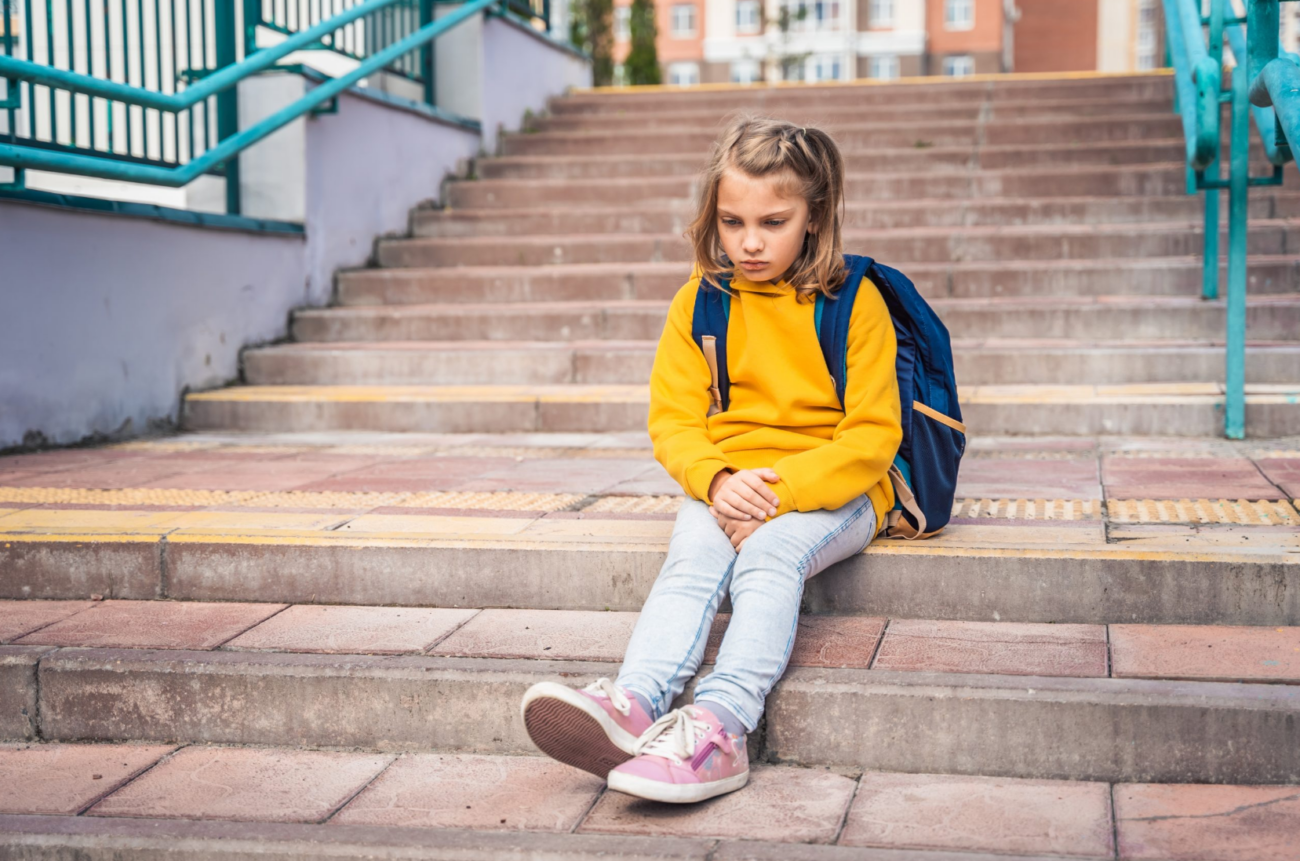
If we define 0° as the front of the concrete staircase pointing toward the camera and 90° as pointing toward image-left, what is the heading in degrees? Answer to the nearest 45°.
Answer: approximately 0°

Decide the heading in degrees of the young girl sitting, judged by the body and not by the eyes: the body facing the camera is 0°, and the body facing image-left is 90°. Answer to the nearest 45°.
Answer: approximately 45°

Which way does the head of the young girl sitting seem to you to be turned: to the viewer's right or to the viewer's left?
to the viewer's left

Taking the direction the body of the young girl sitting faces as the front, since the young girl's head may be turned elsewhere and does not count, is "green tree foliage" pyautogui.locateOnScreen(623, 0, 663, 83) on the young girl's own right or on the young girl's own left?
on the young girl's own right

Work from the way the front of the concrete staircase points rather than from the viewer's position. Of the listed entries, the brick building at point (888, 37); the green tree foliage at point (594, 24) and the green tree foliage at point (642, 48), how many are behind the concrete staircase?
3

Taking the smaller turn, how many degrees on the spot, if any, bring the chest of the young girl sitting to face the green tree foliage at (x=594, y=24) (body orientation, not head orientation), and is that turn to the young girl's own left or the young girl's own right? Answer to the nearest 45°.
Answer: approximately 135° to the young girl's own right

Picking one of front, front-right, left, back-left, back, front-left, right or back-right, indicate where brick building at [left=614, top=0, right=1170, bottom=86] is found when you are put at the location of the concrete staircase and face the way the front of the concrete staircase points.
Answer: back

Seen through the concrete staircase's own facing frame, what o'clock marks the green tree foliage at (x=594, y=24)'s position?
The green tree foliage is roughly at 6 o'clock from the concrete staircase.
